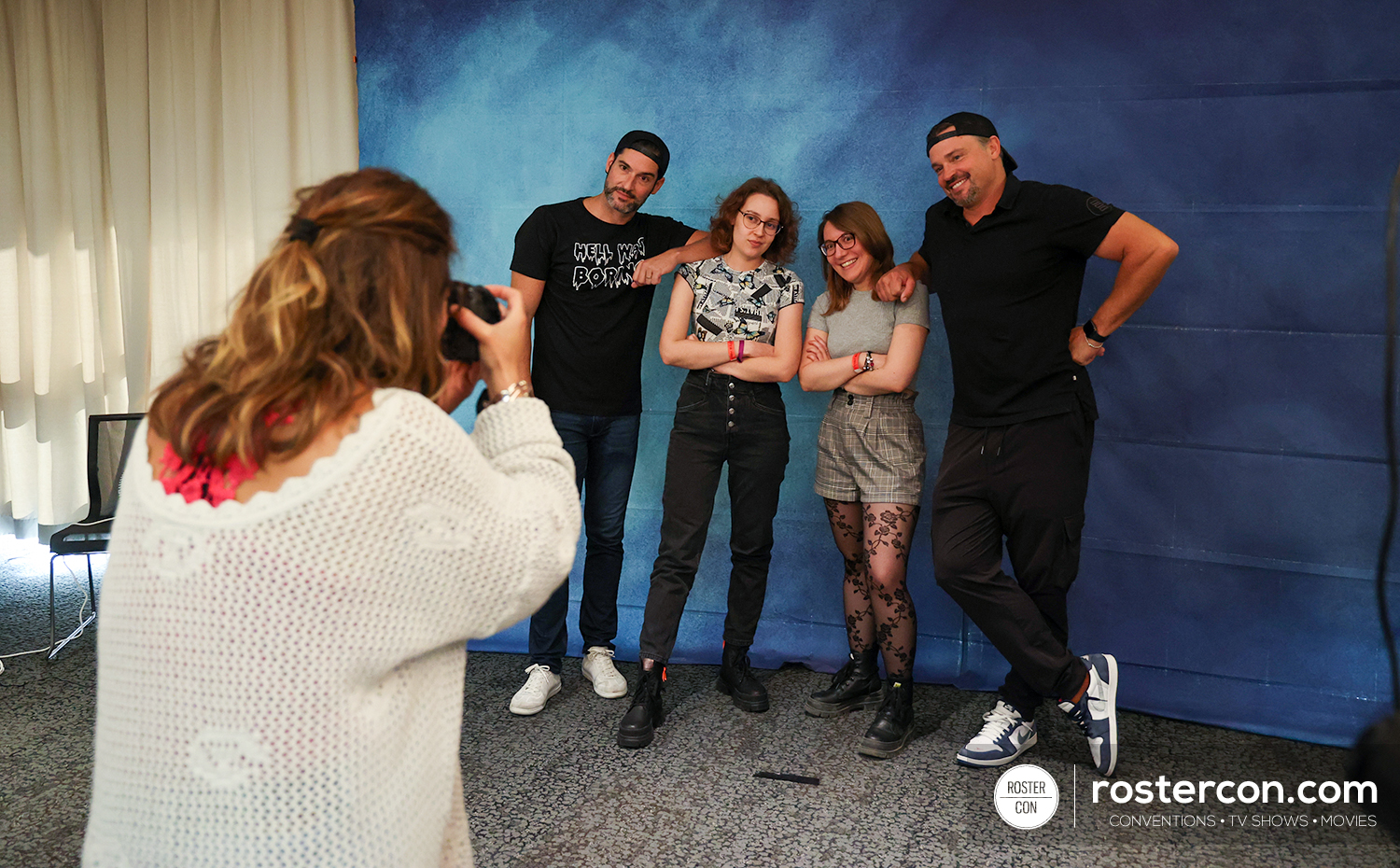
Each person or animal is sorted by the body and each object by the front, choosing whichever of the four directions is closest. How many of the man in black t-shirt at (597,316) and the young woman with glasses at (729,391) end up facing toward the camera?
2

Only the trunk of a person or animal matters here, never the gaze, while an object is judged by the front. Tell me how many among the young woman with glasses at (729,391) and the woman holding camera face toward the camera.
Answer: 1

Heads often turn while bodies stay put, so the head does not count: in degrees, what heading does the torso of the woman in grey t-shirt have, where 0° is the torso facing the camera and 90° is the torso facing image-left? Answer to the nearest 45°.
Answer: approximately 45°

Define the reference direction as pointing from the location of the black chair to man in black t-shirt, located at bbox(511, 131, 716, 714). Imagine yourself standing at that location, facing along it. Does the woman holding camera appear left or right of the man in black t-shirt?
right

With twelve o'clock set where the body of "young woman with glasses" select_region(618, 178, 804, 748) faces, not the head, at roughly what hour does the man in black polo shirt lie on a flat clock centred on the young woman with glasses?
The man in black polo shirt is roughly at 10 o'clock from the young woman with glasses.

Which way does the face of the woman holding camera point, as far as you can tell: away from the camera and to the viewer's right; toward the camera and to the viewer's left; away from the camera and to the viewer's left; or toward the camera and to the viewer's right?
away from the camera and to the viewer's right

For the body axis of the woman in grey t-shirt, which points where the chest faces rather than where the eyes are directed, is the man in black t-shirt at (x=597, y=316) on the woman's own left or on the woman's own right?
on the woman's own right
